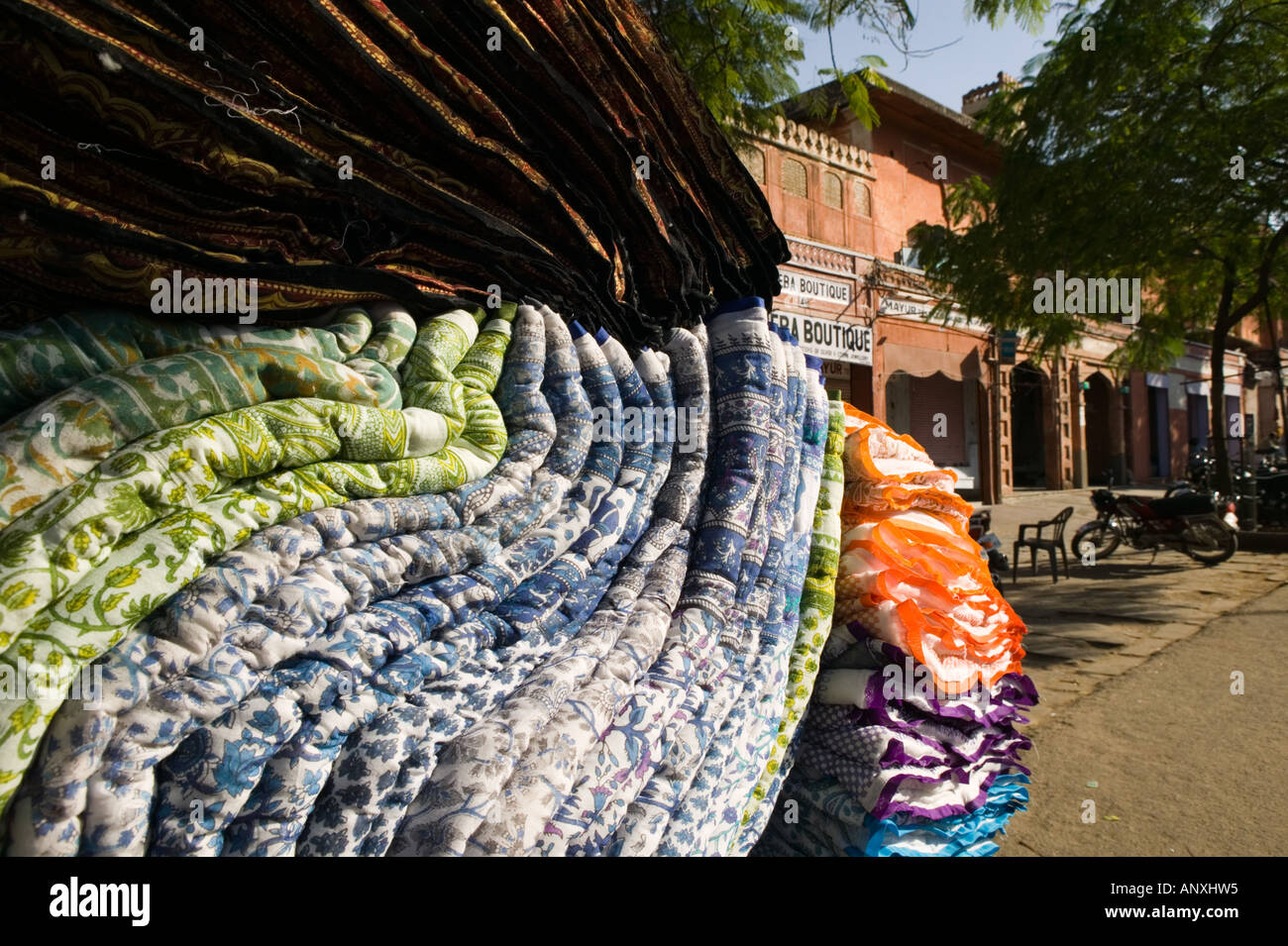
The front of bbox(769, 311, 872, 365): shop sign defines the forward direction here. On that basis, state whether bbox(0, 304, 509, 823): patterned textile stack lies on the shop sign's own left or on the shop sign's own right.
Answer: on the shop sign's own right

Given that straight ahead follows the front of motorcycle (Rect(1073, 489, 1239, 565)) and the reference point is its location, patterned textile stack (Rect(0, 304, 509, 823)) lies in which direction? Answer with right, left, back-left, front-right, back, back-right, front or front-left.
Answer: left

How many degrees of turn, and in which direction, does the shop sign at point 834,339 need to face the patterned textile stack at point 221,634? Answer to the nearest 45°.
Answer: approximately 45° to its right

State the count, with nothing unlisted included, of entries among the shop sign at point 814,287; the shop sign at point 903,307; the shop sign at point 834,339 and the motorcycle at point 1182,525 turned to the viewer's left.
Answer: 1

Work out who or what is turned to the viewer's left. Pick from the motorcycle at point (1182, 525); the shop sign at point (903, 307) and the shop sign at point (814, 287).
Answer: the motorcycle

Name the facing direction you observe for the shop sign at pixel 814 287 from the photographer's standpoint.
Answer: facing the viewer and to the right of the viewer

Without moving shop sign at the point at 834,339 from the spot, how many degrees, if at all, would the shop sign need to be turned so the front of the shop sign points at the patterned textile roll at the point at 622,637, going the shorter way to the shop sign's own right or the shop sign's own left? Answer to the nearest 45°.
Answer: approximately 45° to the shop sign's own right

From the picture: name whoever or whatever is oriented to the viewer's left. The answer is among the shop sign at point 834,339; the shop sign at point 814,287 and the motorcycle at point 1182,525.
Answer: the motorcycle

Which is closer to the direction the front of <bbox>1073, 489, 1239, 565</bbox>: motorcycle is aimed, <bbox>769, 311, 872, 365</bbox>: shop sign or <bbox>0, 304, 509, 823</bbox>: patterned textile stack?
the shop sign

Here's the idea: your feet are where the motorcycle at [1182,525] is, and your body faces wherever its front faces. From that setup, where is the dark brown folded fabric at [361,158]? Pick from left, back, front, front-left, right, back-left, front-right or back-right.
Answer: left

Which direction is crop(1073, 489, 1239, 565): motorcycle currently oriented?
to the viewer's left
